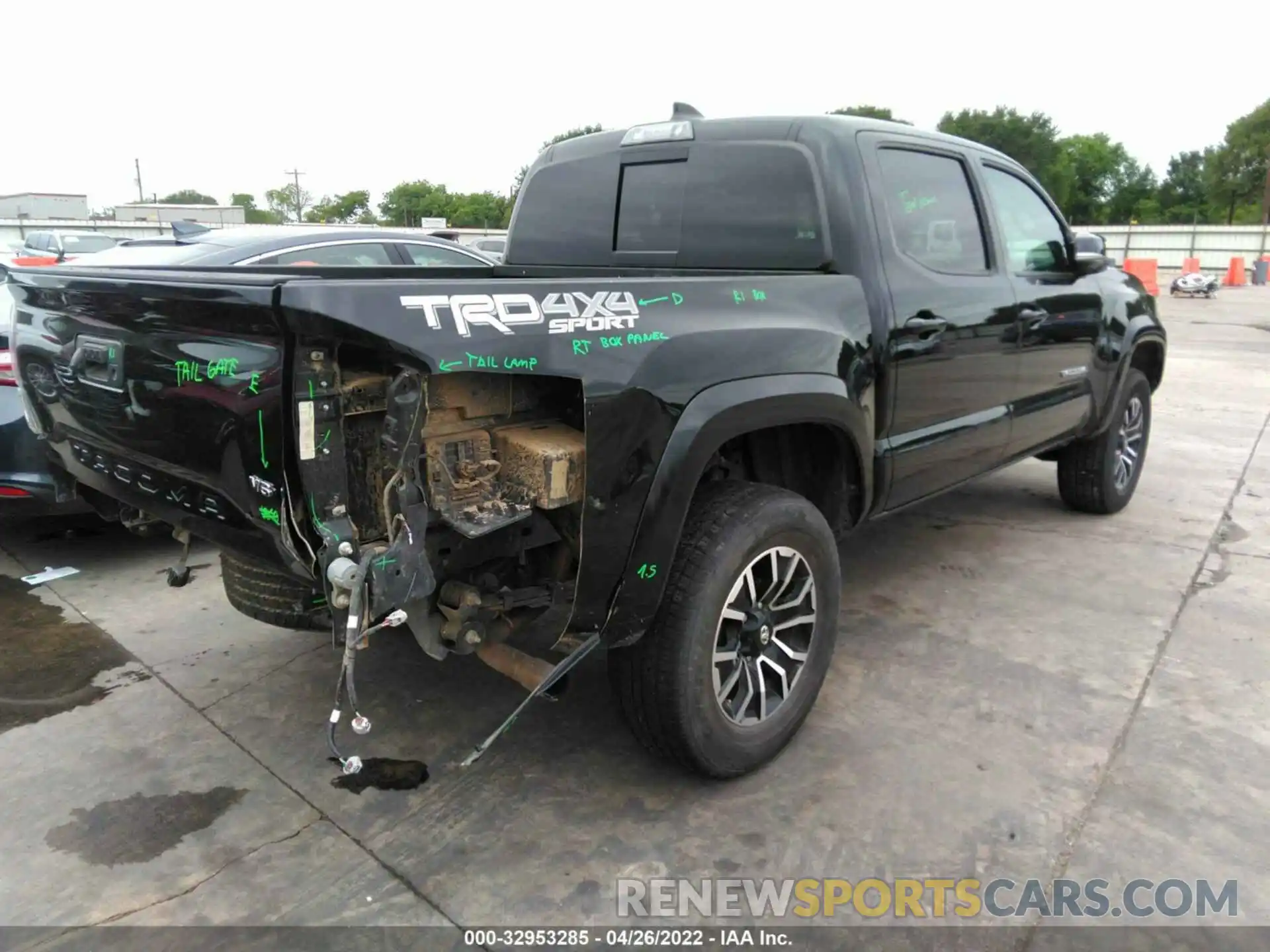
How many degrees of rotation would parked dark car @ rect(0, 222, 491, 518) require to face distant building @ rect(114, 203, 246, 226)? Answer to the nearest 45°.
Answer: approximately 45° to its left

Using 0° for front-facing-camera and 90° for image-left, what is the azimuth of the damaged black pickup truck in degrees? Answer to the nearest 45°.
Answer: approximately 225°

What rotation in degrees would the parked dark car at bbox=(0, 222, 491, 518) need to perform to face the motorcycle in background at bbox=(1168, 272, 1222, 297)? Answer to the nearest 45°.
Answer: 0° — it already faces it

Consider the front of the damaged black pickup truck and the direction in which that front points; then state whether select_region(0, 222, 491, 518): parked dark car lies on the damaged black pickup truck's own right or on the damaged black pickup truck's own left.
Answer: on the damaged black pickup truck's own left

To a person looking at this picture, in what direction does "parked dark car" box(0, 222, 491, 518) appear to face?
facing away from the viewer and to the right of the viewer
